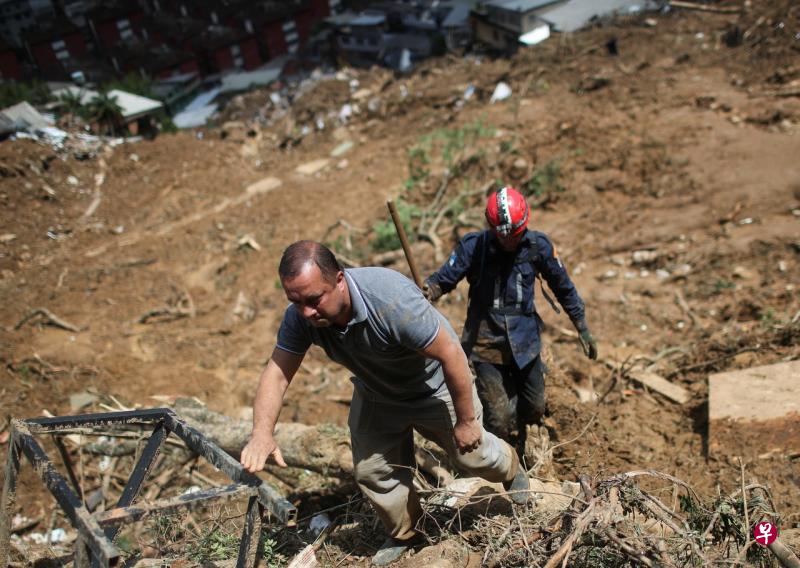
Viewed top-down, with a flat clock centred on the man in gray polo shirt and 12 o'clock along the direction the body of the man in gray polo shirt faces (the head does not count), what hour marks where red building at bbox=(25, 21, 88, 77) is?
The red building is roughly at 4 o'clock from the man in gray polo shirt.

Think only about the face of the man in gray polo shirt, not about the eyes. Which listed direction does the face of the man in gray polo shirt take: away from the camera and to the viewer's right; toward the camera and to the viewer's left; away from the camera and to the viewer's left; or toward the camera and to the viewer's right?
toward the camera and to the viewer's left

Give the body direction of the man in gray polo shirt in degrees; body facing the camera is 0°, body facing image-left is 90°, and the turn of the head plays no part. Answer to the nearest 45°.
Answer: approximately 45°

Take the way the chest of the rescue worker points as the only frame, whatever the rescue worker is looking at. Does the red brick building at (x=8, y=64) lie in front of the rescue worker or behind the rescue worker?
behind

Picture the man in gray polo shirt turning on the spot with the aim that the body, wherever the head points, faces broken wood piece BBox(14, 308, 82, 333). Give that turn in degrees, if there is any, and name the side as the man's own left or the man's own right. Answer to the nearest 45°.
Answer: approximately 90° to the man's own right

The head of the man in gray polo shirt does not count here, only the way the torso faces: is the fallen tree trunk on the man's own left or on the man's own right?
on the man's own right

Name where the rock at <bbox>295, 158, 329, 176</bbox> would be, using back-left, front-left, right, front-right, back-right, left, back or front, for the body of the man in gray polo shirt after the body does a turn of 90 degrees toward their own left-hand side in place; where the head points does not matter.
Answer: back-left

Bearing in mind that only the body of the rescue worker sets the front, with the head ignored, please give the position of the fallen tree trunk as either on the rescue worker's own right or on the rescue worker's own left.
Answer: on the rescue worker's own right

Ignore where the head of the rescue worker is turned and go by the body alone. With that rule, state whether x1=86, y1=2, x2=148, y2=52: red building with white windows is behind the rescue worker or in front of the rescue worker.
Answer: behind

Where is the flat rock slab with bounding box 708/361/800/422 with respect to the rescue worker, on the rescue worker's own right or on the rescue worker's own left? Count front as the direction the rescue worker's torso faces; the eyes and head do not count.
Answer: on the rescue worker's own left

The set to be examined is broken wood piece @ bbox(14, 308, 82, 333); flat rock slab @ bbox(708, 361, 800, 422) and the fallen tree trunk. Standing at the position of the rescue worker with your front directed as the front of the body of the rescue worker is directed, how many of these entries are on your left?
1
